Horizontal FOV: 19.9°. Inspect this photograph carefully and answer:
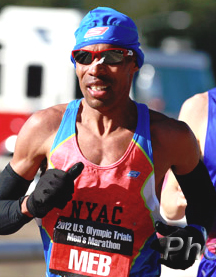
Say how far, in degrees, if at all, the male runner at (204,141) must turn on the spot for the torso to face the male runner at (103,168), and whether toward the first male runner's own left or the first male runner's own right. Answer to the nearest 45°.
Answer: approximately 45° to the first male runner's own right

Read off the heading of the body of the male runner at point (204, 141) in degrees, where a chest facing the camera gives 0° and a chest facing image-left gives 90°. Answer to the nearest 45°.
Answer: approximately 0°
